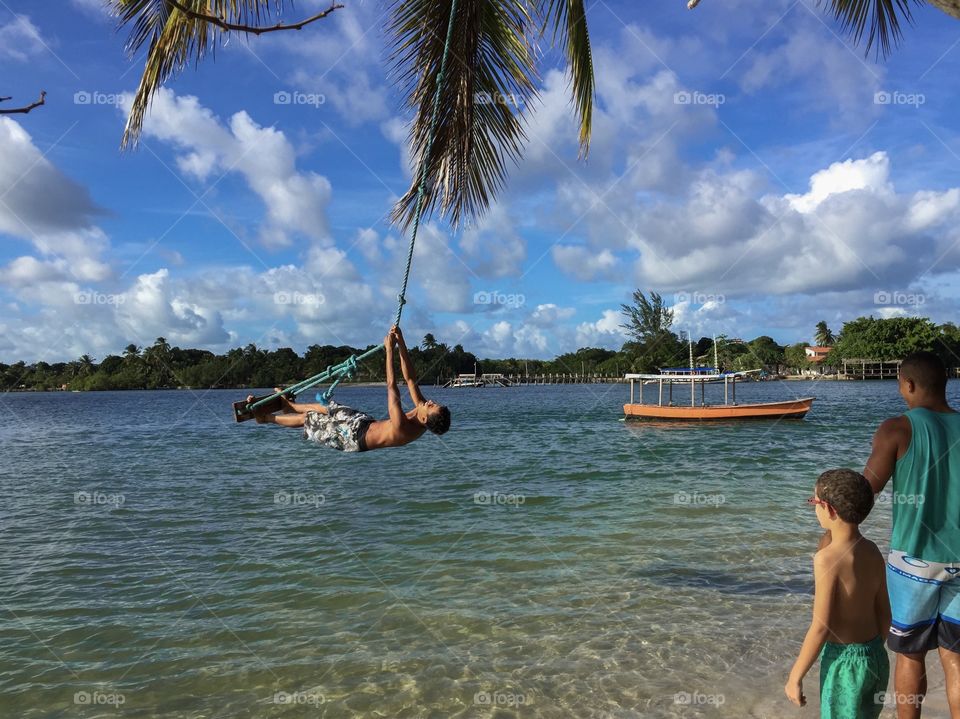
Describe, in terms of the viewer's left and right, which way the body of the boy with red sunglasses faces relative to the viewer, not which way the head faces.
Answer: facing away from the viewer and to the left of the viewer

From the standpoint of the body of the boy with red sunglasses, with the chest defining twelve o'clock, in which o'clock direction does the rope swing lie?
The rope swing is roughly at 11 o'clock from the boy with red sunglasses.

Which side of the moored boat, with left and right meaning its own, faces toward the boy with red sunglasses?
right

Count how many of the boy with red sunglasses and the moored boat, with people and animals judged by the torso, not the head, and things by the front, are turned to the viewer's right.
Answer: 1

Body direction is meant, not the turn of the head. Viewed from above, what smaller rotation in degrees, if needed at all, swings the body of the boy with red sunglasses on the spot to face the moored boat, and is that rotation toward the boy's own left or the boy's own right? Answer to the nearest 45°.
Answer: approximately 45° to the boy's own right

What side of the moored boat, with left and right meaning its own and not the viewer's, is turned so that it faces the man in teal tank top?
right

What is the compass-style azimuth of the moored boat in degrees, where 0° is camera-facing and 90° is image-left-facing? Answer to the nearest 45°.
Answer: approximately 270°

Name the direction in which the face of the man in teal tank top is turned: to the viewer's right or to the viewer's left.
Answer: to the viewer's left

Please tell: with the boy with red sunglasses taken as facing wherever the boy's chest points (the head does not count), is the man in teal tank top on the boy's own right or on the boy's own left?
on the boy's own right

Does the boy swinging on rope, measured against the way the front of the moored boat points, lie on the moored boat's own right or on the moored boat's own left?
on the moored boat's own right
